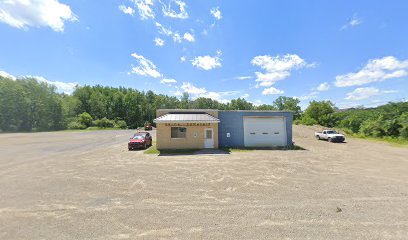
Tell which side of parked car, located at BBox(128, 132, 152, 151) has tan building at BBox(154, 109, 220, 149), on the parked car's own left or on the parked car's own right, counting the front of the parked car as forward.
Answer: on the parked car's own left

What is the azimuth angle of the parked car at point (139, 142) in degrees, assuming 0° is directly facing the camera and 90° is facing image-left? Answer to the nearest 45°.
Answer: approximately 45°

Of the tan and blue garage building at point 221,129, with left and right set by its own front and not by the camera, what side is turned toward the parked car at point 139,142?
right

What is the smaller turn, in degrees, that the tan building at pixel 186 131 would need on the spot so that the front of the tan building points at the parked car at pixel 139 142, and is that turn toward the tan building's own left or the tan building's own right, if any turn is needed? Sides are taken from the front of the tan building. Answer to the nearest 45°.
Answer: approximately 90° to the tan building's own right

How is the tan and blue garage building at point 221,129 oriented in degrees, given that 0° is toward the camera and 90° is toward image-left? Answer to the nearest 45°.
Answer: approximately 0°

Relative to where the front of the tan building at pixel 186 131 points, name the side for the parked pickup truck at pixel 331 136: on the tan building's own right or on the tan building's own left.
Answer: on the tan building's own left
